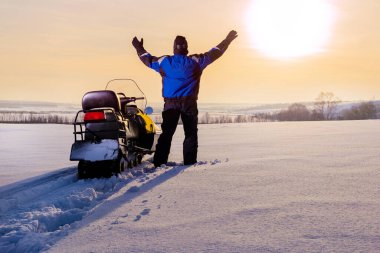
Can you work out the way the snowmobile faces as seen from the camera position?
facing away from the viewer and to the right of the viewer

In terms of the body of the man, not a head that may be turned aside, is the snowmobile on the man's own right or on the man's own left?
on the man's own left

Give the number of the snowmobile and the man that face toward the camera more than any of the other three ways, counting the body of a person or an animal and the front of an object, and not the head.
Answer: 0

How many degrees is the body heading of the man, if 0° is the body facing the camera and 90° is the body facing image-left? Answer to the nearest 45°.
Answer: approximately 180°
